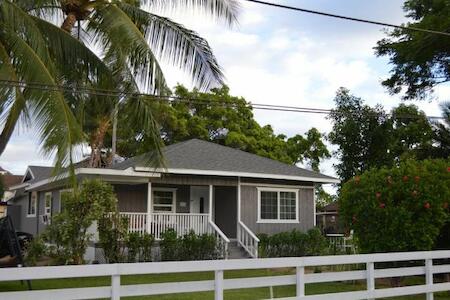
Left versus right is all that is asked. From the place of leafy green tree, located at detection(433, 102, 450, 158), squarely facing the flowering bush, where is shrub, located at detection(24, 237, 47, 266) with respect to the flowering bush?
right

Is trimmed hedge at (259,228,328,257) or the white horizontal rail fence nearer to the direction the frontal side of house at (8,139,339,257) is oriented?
the white horizontal rail fence

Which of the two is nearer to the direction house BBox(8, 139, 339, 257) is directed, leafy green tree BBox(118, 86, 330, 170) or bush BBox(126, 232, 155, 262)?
the bush

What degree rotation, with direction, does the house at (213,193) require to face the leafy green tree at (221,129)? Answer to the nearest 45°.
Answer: approximately 180°

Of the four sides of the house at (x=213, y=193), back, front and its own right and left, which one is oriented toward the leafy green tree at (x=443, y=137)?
left

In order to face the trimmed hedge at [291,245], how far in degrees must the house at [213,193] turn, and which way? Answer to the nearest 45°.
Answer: approximately 45° to its left

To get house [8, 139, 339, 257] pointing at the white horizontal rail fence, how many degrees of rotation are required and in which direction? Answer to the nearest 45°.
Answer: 0° — it already faces it

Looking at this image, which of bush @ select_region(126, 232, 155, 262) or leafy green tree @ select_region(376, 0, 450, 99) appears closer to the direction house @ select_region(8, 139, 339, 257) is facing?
the bush

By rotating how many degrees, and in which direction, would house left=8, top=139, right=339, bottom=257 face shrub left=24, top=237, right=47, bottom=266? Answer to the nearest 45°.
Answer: approximately 45° to its right

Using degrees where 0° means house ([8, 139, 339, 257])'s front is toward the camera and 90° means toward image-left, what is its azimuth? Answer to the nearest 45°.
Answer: approximately 0°
